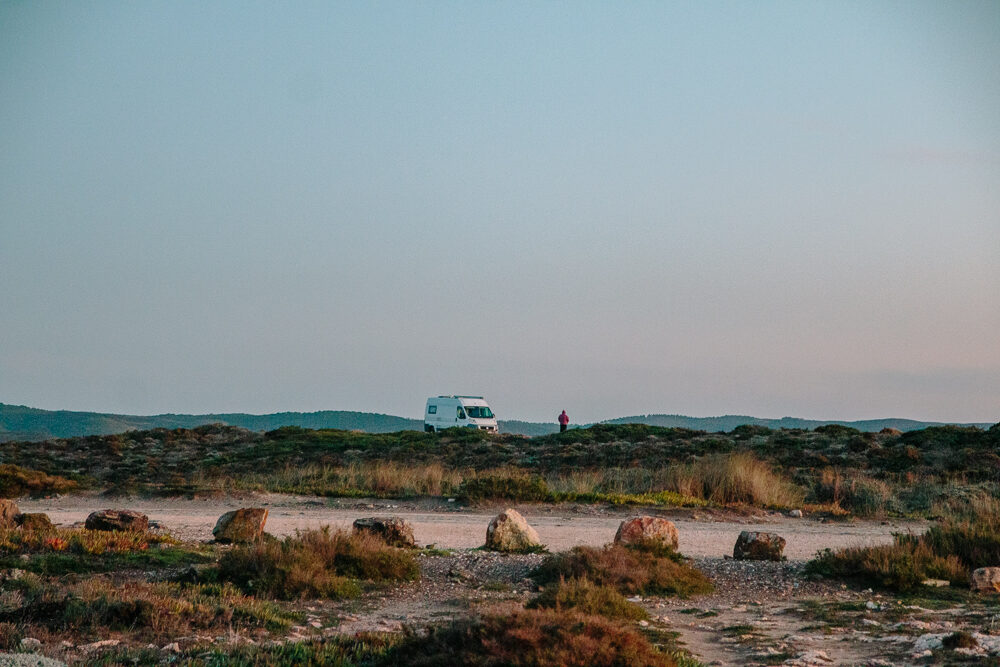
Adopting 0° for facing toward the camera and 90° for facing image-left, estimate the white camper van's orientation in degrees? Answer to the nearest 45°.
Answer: approximately 315°

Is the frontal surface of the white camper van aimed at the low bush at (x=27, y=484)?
no

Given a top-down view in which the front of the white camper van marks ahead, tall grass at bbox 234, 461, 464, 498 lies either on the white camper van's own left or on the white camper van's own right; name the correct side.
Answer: on the white camper van's own right

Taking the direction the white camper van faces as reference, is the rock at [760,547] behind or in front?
in front

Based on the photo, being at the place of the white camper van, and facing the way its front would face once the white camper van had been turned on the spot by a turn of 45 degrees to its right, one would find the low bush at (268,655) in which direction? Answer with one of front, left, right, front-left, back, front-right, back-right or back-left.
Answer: front

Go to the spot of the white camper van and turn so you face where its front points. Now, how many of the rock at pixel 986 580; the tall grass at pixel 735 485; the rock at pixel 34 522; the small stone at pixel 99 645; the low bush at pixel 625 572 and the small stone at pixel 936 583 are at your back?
0

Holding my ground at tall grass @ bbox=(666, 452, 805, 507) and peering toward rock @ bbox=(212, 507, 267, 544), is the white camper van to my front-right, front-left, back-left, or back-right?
back-right

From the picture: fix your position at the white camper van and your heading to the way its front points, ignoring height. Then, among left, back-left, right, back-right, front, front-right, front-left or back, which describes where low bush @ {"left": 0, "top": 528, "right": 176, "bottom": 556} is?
front-right

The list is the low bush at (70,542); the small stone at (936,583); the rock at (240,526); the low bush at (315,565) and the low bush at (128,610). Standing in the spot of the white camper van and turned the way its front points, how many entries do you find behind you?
0

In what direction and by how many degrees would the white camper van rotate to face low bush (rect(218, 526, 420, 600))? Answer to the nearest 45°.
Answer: approximately 45° to its right

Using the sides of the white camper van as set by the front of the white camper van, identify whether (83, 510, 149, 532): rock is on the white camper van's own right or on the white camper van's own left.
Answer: on the white camper van's own right

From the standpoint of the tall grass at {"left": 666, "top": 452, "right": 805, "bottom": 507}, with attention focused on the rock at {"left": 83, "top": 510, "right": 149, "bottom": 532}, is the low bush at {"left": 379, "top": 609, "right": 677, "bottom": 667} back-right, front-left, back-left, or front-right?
front-left

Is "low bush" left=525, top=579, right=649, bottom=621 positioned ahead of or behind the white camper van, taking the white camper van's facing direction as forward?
ahead

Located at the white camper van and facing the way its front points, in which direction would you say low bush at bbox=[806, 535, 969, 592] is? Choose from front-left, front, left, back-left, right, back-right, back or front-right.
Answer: front-right

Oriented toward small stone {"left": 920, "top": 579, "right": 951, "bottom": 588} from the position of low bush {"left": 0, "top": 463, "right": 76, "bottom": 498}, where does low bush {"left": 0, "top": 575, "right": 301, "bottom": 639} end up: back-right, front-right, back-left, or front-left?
front-right

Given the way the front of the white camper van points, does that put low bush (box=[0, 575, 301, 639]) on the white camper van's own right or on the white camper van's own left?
on the white camper van's own right

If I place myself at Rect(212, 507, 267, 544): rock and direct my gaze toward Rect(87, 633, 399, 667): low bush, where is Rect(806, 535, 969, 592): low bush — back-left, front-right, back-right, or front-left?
front-left

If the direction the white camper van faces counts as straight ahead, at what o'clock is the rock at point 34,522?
The rock is roughly at 2 o'clock from the white camper van.

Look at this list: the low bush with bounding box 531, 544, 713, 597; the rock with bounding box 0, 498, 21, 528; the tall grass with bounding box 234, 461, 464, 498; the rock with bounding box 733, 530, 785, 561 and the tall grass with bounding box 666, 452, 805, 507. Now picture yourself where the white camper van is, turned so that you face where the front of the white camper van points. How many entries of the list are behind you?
0

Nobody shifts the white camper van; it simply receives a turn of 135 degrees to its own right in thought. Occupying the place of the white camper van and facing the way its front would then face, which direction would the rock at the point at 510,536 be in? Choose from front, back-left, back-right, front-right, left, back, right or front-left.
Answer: left

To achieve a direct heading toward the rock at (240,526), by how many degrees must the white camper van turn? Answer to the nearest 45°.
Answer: approximately 45° to its right
